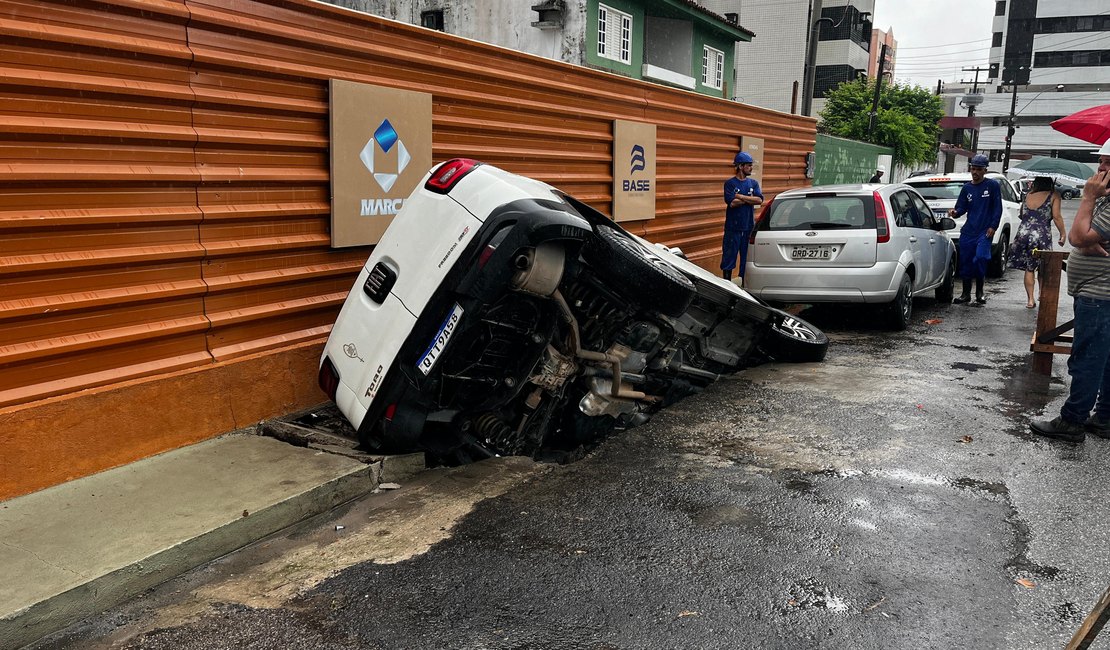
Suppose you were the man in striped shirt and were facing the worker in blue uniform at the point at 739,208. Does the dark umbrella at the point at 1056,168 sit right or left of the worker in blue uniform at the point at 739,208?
right

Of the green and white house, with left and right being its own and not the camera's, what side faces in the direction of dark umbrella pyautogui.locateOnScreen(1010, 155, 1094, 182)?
front

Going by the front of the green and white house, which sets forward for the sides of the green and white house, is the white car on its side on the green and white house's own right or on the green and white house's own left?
on the green and white house's own right

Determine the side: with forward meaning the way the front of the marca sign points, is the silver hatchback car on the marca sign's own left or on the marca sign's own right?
on the marca sign's own left

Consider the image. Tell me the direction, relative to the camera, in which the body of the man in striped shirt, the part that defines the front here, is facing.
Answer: to the viewer's left

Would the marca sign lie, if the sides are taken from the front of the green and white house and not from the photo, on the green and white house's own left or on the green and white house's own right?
on the green and white house's own right

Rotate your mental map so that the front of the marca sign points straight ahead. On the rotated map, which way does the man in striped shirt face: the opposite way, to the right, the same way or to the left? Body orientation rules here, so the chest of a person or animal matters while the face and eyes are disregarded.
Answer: the opposite way
